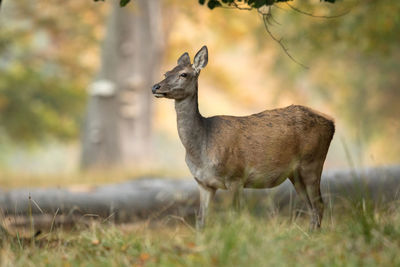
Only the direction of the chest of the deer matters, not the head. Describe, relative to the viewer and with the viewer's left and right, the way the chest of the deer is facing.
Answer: facing to the left of the viewer

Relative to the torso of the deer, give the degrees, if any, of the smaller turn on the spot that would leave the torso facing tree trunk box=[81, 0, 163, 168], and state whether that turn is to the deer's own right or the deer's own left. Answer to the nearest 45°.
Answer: approximately 90° to the deer's own right
